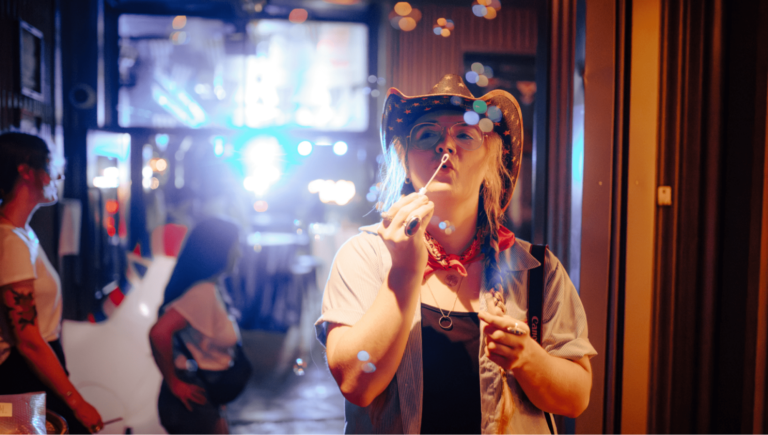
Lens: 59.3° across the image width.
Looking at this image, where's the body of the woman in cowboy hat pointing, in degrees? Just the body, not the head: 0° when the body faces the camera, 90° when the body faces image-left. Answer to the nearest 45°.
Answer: approximately 0°

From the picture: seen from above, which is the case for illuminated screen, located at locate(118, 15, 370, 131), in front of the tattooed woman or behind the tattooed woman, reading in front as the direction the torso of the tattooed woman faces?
in front

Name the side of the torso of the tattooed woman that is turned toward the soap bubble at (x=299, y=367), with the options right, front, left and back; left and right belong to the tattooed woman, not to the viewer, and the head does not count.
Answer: front

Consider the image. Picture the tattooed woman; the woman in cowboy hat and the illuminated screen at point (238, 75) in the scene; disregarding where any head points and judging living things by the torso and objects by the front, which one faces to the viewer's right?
the tattooed woman

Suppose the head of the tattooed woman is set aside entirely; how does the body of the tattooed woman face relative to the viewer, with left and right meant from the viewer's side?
facing to the right of the viewer

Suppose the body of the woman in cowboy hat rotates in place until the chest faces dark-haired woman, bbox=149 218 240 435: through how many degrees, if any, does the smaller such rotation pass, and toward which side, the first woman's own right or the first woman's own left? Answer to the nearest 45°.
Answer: approximately 135° to the first woman's own right

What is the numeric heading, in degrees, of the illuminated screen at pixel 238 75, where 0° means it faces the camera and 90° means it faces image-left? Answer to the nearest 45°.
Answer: approximately 0°

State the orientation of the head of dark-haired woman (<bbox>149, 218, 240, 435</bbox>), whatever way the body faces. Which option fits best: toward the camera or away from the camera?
away from the camera
